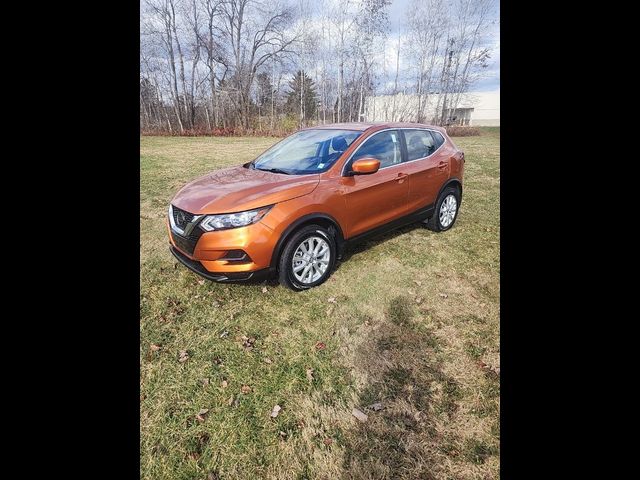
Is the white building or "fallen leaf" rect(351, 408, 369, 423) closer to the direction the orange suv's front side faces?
the fallen leaf

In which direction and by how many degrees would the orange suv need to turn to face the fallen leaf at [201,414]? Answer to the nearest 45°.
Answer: approximately 45° to its left

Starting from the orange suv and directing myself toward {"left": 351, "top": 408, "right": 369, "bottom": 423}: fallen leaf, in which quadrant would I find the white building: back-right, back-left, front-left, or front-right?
back-left

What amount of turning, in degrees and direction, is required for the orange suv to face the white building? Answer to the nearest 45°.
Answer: approximately 135° to its right

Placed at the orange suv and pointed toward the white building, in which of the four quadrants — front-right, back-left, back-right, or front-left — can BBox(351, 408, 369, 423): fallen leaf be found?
back-right

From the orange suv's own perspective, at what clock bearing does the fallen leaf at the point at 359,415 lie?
The fallen leaf is roughly at 10 o'clock from the orange suv.
